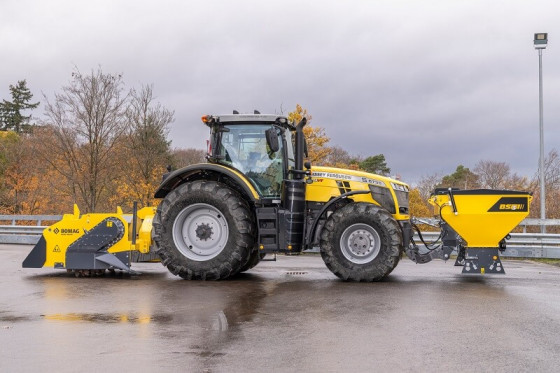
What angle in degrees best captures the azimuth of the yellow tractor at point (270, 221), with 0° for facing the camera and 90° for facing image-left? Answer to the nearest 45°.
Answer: approximately 270°

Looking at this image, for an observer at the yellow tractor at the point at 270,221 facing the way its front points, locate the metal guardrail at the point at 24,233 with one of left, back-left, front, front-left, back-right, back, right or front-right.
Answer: back-left

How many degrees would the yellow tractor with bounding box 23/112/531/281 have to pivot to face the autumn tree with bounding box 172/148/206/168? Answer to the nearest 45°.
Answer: approximately 90° to its left

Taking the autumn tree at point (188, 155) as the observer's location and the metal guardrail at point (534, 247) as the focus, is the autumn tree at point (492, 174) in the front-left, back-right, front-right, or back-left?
front-left

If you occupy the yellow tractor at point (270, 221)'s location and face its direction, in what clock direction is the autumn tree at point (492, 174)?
The autumn tree is roughly at 10 o'clock from the yellow tractor.

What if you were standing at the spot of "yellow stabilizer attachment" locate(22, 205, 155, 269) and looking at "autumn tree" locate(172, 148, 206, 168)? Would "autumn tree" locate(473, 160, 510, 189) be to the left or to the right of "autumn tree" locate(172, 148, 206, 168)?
right

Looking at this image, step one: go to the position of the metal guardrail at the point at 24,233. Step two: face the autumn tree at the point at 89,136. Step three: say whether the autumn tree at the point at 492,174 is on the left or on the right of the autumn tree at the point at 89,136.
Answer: right

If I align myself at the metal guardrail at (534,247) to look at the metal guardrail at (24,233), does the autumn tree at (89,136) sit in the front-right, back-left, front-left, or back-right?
front-right

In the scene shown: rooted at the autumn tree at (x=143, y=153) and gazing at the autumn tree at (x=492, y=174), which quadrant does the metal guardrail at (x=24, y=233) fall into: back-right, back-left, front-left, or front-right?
back-right

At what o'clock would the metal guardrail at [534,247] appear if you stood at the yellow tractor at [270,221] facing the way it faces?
The metal guardrail is roughly at 11 o'clock from the yellow tractor.
